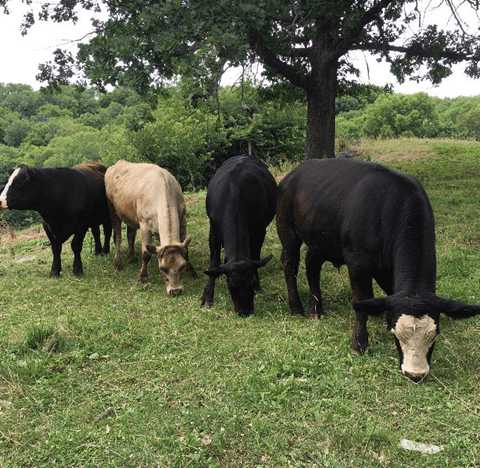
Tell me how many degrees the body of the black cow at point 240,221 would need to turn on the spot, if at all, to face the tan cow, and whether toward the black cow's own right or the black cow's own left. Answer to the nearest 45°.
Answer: approximately 135° to the black cow's own right

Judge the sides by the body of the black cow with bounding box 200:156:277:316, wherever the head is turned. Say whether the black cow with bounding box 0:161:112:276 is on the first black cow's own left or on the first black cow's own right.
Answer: on the first black cow's own right

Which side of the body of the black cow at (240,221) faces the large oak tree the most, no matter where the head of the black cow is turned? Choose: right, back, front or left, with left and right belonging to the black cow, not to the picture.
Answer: back

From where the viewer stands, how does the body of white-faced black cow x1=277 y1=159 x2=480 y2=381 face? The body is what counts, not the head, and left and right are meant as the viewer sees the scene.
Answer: facing the viewer and to the right of the viewer

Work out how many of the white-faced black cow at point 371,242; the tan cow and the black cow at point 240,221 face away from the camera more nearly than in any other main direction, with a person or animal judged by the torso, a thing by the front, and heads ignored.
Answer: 0

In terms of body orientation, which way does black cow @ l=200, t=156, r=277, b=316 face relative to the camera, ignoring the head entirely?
toward the camera

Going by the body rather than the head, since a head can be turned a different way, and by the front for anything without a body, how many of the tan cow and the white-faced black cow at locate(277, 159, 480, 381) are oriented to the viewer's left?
0

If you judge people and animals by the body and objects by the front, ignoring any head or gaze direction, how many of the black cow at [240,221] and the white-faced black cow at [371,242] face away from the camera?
0
